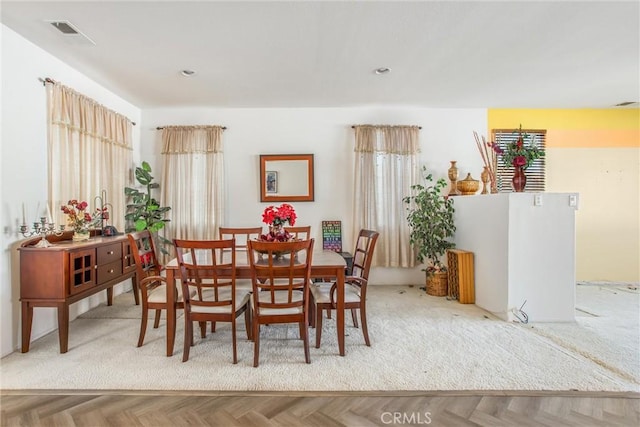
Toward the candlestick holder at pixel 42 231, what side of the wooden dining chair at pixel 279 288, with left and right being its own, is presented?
left

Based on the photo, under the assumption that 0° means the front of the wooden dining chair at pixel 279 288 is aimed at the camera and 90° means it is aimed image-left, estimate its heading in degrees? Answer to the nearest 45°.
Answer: approximately 180°

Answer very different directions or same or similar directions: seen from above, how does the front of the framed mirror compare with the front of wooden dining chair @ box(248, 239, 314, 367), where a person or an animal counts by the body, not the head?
very different directions

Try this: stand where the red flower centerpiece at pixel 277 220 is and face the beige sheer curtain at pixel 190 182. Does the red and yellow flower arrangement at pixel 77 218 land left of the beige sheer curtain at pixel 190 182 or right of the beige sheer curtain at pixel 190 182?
left

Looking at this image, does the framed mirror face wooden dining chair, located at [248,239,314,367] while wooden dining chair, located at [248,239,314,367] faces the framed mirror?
yes

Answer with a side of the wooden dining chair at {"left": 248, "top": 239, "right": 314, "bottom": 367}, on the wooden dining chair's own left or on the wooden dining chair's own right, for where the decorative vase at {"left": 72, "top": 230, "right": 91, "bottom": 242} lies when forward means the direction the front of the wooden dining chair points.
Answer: on the wooden dining chair's own left

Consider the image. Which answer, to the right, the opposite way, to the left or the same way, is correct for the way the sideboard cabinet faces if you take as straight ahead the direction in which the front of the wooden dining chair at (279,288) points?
to the right

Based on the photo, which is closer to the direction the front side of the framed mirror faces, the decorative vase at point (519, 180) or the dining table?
the dining table

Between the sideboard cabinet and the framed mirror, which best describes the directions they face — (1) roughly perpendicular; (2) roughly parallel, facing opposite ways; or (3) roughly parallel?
roughly perpendicular

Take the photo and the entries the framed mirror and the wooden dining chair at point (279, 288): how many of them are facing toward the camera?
1

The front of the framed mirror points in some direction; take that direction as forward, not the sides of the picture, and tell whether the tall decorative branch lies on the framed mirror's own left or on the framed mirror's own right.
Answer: on the framed mirror's own left
